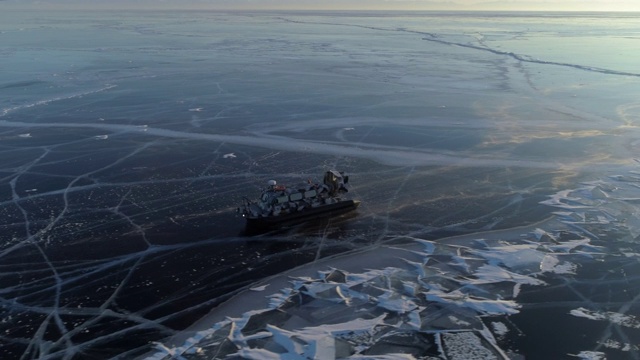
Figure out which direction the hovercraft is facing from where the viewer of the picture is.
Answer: facing the viewer and to the left of the viewer
